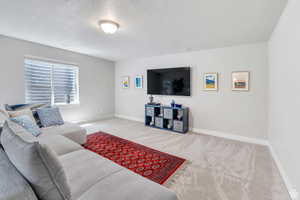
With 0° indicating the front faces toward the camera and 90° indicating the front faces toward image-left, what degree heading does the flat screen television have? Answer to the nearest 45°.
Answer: approximately 45°

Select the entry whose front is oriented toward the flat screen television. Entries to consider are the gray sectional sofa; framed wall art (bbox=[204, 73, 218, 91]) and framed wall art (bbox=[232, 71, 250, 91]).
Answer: the gray sectional sofa

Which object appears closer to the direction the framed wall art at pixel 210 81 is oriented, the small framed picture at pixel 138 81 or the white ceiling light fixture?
the white ceiling light fixture

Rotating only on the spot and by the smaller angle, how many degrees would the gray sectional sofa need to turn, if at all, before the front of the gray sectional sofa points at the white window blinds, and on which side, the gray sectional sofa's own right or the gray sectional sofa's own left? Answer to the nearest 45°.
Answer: approximately 45° to the gray sectional sofa's own left

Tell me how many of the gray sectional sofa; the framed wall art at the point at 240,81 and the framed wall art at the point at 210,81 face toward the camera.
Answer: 2

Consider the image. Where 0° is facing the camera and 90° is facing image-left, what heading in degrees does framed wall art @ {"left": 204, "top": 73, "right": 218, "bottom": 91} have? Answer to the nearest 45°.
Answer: approximately 0°

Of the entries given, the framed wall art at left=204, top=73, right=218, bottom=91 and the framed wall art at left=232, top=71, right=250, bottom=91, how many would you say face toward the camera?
2

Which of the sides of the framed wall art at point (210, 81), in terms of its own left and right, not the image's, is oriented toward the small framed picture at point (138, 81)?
right

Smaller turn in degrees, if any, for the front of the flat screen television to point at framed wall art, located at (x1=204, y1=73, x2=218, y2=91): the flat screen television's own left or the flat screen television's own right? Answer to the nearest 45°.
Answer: approximately 90° to the flat screen television's own left

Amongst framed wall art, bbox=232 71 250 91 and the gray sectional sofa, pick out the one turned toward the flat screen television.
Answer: the gray sectional sofa

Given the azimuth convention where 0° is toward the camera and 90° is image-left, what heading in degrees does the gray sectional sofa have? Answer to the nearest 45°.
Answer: approximately 225°

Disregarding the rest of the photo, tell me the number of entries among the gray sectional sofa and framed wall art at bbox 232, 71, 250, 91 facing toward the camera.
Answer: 1

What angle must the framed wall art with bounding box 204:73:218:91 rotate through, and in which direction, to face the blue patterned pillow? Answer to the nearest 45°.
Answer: approximately 45° to its right

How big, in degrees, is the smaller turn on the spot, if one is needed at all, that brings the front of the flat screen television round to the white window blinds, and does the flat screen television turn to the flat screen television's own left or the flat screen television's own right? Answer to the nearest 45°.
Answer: approximately 45° to the flat screen television's own right
